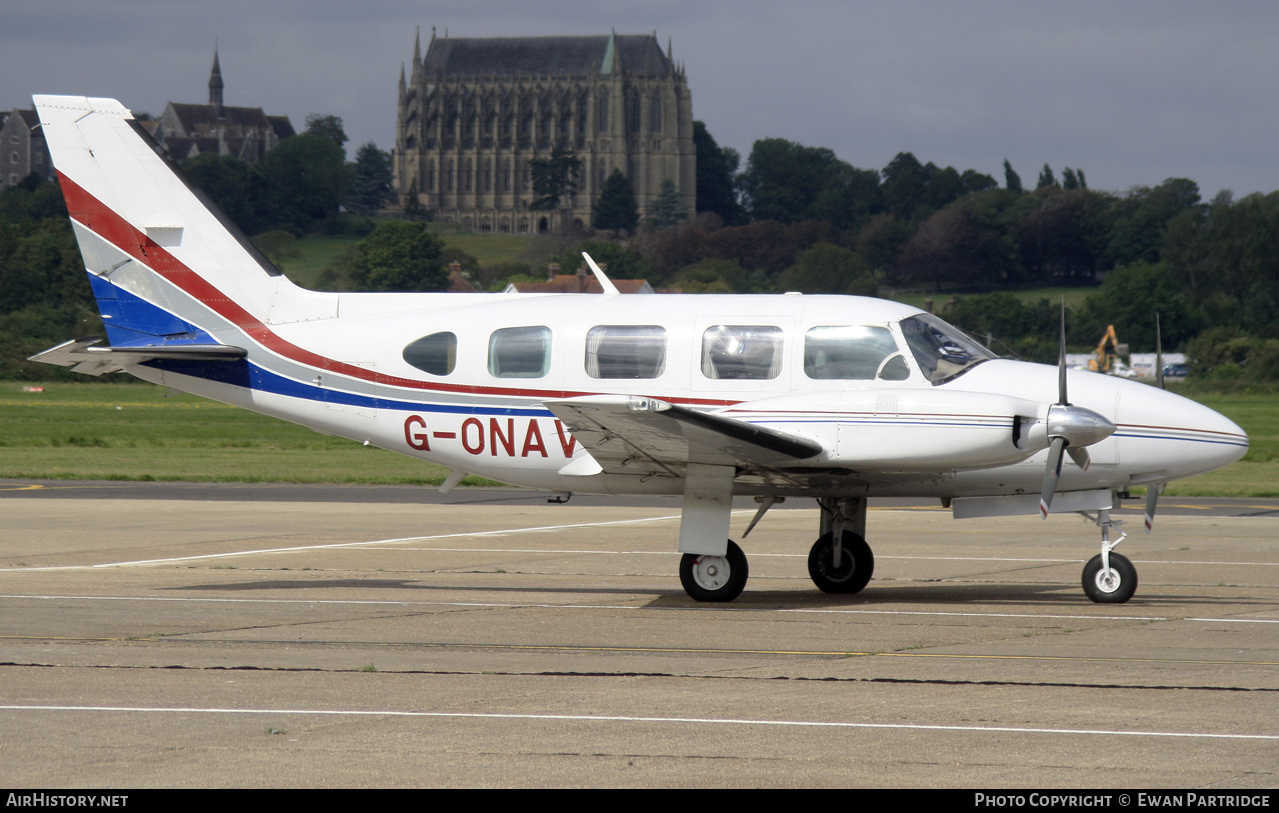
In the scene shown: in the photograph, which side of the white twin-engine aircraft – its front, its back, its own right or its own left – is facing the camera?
right
